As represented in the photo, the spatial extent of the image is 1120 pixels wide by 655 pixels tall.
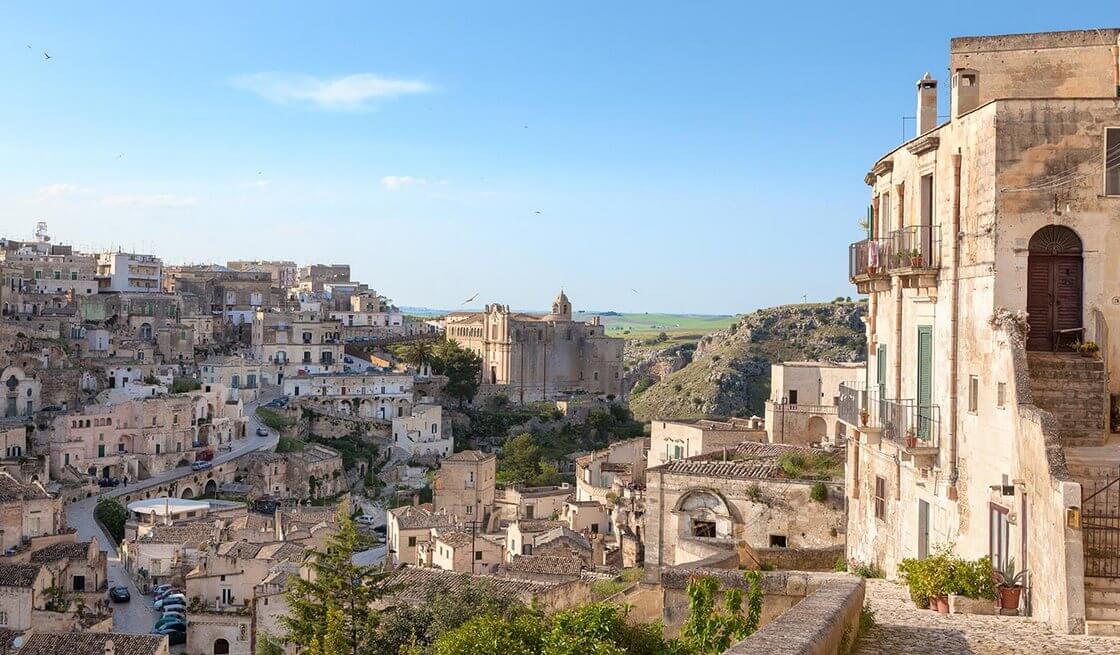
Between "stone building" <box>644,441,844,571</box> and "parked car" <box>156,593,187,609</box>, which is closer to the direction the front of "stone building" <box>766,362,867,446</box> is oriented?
the stone building

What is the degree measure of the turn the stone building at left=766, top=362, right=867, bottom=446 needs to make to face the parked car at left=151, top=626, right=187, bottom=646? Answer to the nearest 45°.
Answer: approximately 90° to its right

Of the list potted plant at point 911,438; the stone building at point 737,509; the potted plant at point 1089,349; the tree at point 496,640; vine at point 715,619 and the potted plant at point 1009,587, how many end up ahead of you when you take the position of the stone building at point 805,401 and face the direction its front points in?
6

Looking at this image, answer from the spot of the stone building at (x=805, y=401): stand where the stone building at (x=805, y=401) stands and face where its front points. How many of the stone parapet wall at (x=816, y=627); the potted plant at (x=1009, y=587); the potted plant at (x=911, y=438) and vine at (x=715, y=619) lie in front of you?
4

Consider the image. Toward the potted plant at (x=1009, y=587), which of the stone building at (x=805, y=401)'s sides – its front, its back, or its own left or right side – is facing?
front

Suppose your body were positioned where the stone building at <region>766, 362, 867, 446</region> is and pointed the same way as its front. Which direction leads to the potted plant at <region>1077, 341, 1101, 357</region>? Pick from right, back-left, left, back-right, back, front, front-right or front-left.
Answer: front

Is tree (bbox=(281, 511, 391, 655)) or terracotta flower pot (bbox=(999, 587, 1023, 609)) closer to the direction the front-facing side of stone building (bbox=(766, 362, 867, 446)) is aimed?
the terracotta flower pot

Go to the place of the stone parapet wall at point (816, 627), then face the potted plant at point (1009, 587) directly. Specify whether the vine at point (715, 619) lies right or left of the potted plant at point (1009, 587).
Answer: left

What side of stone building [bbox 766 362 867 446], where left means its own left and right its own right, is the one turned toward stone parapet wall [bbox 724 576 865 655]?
front

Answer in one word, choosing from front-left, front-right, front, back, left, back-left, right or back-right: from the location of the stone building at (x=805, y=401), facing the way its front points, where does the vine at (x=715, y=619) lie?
front

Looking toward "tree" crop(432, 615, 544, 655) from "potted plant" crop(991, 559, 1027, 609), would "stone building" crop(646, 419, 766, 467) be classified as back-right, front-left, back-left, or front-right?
front-right

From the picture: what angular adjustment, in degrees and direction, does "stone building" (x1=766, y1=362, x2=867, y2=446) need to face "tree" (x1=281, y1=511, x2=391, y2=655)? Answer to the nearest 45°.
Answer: approximately 45° to its right

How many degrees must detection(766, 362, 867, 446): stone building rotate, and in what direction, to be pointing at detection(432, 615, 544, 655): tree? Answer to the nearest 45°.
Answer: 0° — it already faces it

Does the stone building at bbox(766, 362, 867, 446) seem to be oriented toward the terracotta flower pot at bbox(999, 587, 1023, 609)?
yes

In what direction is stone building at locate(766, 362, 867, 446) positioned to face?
toward the camera

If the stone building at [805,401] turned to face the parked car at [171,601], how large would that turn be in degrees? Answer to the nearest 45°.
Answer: approximately 90° to its right
